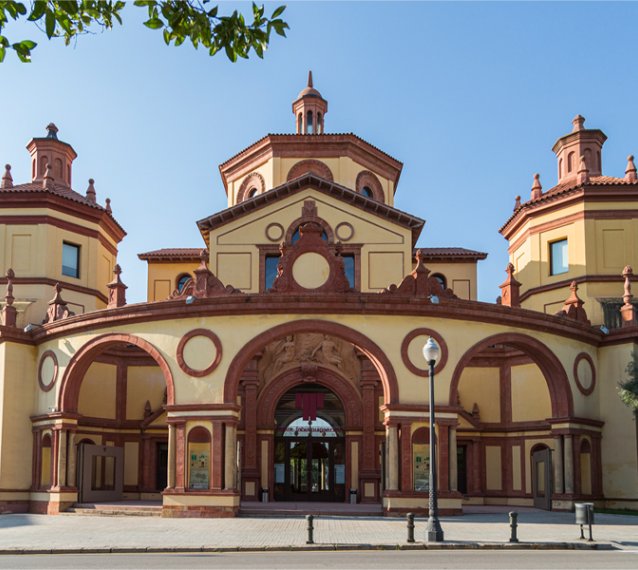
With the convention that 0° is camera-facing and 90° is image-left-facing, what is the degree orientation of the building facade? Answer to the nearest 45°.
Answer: approximately 0°

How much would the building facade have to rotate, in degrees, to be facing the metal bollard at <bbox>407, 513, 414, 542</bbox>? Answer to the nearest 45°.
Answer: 0° — it already faces it
